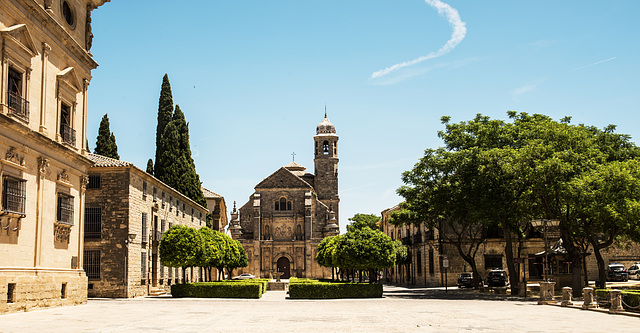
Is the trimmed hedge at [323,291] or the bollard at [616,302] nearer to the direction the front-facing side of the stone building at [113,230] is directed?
the trimmed hedge

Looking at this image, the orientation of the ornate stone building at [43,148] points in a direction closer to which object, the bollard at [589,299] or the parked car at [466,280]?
the bollard

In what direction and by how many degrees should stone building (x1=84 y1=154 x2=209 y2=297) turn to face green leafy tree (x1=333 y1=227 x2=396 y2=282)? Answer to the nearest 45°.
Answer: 0° — it already faces it

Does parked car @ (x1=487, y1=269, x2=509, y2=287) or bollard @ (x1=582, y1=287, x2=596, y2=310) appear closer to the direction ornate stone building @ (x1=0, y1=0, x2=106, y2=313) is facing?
the bollard

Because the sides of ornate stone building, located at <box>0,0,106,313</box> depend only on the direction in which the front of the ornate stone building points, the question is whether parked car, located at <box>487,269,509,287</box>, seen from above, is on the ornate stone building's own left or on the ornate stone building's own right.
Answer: on the ornate stone building's own left

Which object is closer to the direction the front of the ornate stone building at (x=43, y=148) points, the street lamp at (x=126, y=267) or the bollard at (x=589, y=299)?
the bollard

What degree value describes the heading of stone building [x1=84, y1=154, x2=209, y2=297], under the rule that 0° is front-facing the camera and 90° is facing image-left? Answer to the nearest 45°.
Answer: approximately 270°

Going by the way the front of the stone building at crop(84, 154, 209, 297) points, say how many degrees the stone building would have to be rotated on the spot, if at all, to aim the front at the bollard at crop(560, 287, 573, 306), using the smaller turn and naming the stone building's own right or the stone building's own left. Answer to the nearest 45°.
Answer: approximately 45° to the stone building's own right

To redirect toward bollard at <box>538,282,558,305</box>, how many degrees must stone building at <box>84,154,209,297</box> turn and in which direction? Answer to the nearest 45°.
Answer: approximately 45° to its right

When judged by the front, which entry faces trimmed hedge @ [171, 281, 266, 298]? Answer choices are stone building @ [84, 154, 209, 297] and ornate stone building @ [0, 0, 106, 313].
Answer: stone building @ [84, 154, 209, 297]

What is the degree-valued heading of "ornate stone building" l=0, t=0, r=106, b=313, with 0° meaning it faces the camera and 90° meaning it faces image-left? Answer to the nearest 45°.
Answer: approximately 315°
